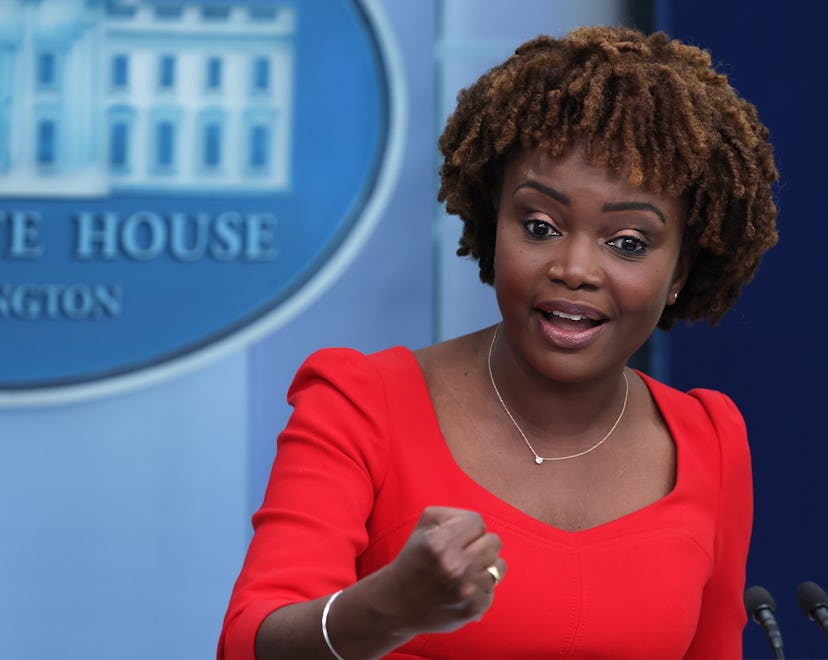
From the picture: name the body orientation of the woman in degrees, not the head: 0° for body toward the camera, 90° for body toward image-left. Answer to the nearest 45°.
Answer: approximately 0°
